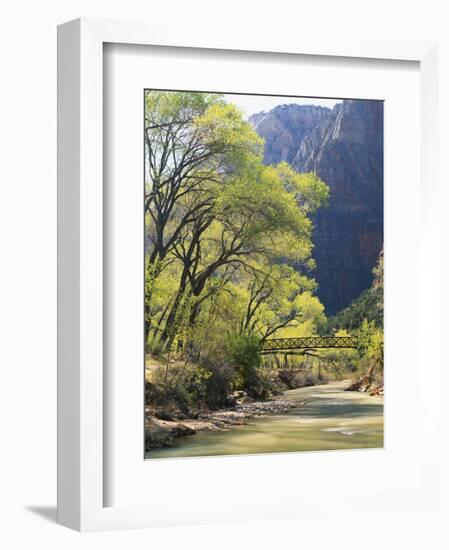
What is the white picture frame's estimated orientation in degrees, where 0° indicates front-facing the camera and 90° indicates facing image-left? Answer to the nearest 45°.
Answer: approximately 315°
